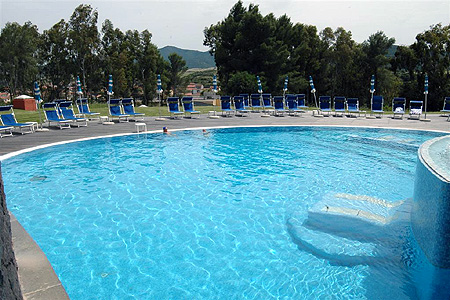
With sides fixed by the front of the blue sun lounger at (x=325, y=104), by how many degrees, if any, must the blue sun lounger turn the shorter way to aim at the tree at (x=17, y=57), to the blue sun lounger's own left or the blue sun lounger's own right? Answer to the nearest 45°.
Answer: approximately 90° to the blue sun lounger's own right

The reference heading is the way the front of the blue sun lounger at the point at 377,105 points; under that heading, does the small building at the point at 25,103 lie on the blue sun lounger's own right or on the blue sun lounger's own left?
on the blue sun lounger's own right

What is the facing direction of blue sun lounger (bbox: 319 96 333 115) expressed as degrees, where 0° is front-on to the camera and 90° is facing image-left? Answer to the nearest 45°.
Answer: approximately 0°

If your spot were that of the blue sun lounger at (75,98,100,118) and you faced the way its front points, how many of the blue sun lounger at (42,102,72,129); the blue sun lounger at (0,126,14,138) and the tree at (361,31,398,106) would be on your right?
2

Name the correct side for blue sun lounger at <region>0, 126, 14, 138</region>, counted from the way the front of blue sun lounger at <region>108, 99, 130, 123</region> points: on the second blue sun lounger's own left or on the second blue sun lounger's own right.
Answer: on the second blue sun lounger's own right

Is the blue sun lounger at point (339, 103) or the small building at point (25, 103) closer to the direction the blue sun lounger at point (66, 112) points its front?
the blue sun lounger

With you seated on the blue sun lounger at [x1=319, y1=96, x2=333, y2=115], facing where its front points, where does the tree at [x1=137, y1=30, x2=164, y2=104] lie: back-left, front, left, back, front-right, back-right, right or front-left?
back-right

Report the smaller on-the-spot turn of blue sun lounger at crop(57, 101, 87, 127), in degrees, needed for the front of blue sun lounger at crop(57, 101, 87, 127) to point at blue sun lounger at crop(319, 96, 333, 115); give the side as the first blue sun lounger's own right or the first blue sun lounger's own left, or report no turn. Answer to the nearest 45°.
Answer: approximately 45° to the first blue sun lounger's own left

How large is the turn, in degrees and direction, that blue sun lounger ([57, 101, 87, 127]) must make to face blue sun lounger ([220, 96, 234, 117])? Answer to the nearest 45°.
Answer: approximately 45° to its left

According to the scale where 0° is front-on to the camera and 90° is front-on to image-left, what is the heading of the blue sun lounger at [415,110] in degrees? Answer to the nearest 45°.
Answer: approximately 0°

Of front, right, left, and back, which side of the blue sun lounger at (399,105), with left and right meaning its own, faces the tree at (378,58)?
back
